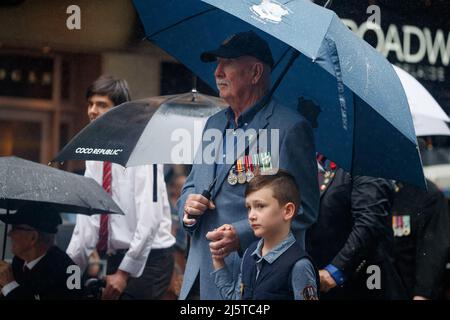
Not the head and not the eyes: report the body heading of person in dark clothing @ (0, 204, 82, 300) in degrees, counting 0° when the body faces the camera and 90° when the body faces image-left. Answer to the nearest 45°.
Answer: approximately 45°

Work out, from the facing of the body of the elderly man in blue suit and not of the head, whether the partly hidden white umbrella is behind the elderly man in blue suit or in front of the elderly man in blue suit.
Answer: behind

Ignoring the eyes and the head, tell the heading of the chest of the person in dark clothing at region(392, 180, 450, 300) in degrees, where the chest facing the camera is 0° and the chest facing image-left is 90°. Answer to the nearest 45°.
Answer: approximately 45°

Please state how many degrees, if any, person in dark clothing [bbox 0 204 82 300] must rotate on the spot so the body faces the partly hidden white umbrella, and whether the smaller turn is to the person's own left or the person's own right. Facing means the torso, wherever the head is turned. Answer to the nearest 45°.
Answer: approximately 135° to the person's own left
